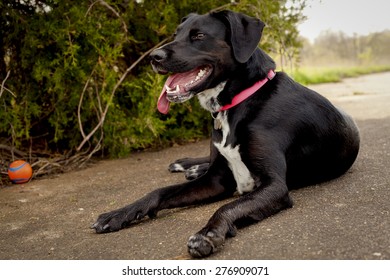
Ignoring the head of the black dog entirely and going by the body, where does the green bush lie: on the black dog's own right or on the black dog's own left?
on the black dog's own right

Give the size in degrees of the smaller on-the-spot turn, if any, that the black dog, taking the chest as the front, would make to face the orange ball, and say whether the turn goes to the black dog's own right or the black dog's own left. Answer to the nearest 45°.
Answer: approximately 90° to the black dog's own right
